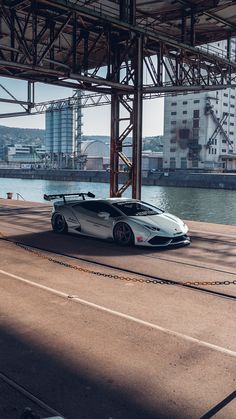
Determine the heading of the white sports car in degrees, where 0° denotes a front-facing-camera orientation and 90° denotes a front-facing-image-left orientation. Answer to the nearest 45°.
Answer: approximately 315°
